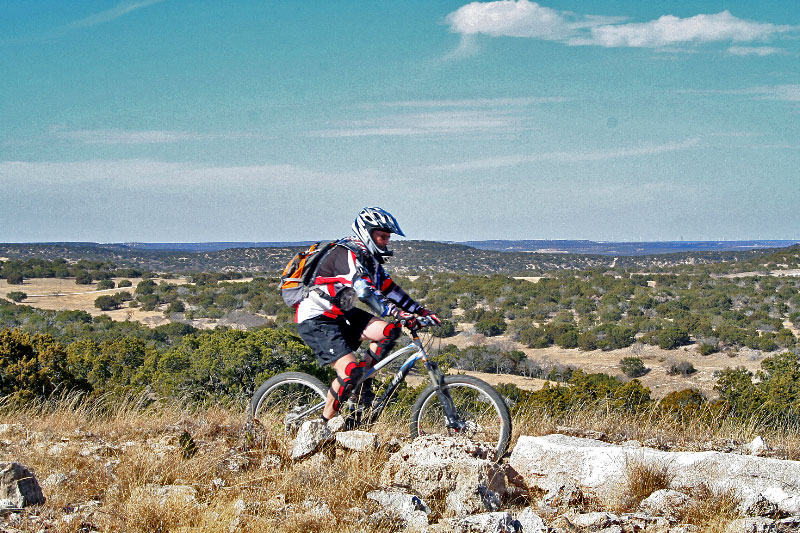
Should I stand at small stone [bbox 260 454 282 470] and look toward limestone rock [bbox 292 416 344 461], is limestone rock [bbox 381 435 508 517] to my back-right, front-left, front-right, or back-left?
front-right

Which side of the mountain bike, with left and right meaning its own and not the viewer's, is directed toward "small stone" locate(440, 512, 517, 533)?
right

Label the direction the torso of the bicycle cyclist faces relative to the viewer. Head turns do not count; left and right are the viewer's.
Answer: facing to the right of the viewer

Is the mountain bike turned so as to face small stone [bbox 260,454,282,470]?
no

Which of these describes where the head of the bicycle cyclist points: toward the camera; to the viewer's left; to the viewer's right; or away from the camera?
to the viewer's right

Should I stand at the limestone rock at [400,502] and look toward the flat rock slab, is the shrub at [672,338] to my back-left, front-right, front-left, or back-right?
front-left

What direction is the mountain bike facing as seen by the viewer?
to the viewer's right

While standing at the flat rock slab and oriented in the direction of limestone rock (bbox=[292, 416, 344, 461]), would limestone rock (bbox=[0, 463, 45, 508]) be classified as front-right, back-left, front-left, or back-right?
front-left

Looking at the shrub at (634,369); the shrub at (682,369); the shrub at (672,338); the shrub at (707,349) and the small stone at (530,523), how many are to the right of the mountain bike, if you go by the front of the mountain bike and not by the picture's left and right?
1

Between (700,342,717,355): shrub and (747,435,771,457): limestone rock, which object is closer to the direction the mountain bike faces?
the limestone rock

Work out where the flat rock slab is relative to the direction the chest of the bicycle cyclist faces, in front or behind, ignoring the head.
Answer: in front

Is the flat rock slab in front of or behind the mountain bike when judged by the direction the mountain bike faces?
in front

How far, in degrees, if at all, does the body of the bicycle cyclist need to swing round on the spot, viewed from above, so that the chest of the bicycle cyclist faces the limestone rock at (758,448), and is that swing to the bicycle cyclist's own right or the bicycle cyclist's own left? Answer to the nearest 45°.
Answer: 0° — they already face it

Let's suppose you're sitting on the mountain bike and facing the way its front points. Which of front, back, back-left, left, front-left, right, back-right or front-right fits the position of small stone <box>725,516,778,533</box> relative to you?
front-right

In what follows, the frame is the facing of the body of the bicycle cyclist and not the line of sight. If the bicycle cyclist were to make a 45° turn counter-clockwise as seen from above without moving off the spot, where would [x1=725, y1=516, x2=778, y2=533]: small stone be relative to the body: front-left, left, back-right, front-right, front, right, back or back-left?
right
